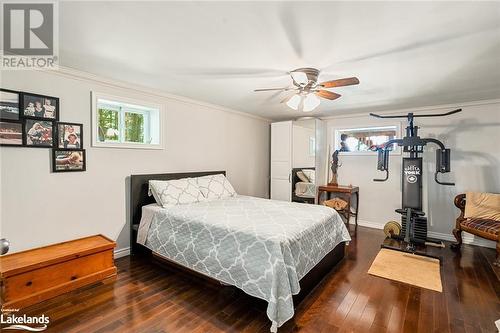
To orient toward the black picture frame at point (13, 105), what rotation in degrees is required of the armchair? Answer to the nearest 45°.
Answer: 0° — it already faces it

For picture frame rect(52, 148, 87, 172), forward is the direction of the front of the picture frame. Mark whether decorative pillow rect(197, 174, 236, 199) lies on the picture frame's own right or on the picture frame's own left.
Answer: on the picture frame's own left

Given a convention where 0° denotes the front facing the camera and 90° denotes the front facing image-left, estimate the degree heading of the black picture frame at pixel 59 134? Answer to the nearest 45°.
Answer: approximately 0°

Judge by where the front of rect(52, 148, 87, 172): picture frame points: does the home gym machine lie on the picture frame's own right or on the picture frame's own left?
on the picture frame's own left

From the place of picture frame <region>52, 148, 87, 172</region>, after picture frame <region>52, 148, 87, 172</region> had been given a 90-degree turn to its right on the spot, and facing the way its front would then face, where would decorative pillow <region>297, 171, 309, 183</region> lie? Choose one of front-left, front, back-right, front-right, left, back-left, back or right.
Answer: back

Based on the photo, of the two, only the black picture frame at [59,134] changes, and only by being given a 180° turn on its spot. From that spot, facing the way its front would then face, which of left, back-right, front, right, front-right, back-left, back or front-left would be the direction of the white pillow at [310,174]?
right

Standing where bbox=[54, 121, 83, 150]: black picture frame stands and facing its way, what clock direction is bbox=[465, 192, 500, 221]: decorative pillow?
The decorative pillow is roughly at 10 o'clock from the black picture frame.

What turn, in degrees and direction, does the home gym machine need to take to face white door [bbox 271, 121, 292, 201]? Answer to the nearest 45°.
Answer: approximately 90° to its right

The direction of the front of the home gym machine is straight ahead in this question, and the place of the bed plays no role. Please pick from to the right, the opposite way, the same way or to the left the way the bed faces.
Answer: to the left

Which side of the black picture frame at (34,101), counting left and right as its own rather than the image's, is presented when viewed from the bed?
front
